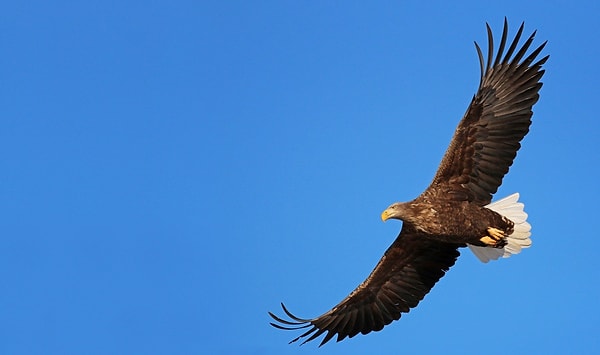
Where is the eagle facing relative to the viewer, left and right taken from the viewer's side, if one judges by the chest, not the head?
facing to the left of the viewer
